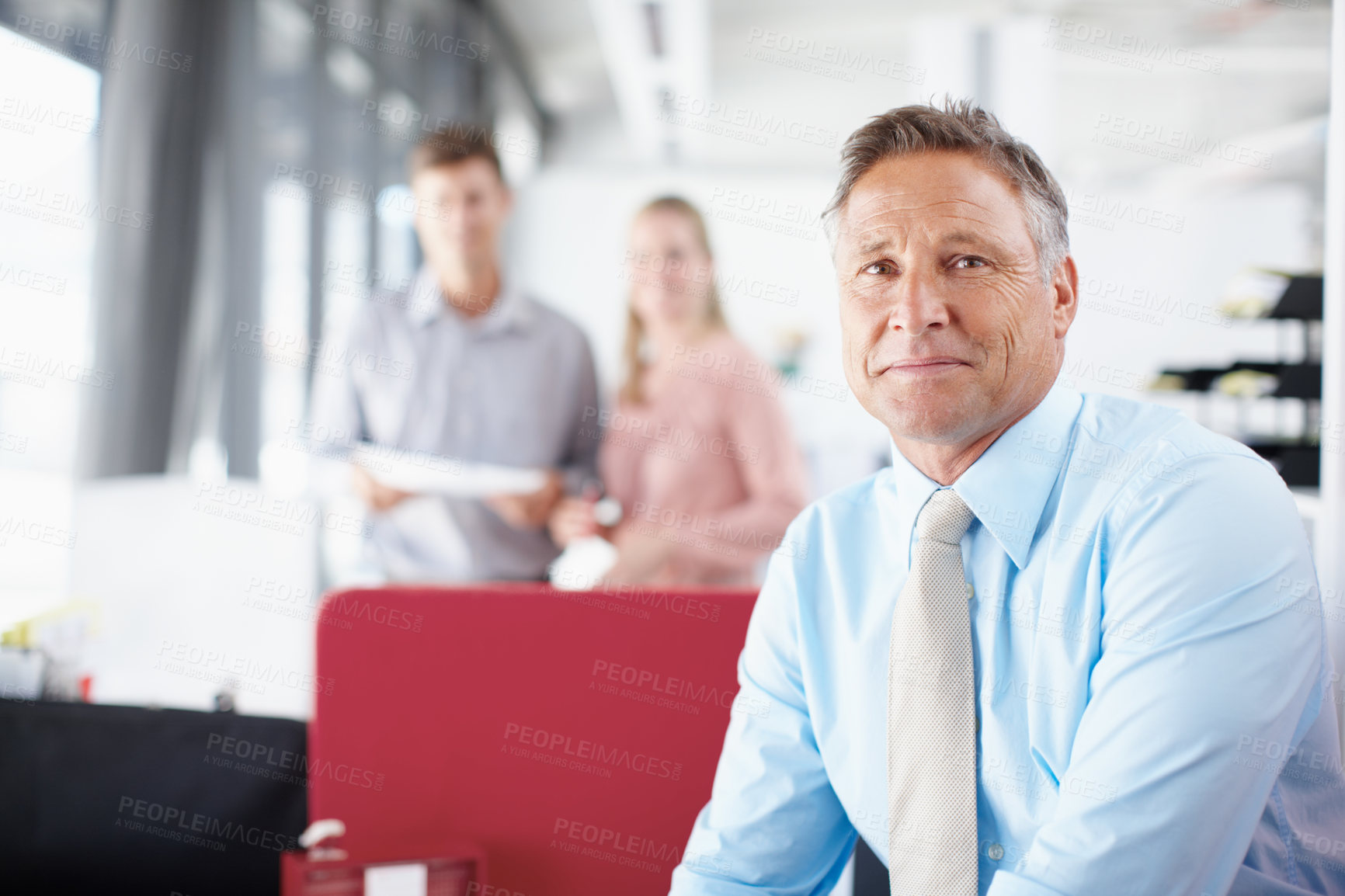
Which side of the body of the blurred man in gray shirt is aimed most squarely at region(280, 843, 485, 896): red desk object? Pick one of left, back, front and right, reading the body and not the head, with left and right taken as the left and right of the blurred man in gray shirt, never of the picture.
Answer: front

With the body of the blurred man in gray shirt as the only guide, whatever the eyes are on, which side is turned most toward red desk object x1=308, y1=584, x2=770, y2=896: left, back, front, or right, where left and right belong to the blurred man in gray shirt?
front

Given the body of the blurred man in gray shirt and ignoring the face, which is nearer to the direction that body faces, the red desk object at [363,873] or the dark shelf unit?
the red desk object

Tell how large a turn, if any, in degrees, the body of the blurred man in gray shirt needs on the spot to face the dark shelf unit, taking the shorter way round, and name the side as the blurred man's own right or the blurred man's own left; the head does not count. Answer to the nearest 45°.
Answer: approximately 45° to the blurred man's own left

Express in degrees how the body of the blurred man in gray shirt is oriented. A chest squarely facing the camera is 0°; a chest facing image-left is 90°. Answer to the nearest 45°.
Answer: approximately 0°

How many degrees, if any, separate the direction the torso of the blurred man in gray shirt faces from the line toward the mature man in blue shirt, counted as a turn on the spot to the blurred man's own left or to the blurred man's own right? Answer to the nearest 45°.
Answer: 0° — they already face them
